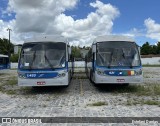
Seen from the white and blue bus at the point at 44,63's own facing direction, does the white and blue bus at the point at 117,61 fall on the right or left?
on its left

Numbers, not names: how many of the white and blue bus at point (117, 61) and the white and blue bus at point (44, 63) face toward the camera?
2

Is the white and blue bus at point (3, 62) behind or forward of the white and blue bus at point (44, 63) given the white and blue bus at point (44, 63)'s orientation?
behind

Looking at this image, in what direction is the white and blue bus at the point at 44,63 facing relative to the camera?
toward the camera

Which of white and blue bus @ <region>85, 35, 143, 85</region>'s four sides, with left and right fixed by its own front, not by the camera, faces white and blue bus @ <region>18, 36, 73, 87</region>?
right

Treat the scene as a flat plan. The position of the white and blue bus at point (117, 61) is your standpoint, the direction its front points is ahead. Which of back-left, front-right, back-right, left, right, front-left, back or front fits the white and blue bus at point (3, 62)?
back-right

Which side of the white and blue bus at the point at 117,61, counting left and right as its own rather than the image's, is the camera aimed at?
front
